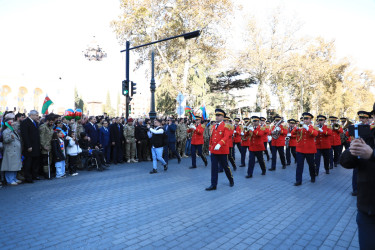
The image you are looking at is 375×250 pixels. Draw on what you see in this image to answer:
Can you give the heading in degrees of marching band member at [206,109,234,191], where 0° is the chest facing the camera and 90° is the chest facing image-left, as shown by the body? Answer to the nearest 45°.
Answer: approximately 45°

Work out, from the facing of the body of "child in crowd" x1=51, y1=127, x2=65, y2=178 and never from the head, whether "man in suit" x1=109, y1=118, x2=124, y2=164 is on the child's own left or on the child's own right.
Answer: on the child's own left

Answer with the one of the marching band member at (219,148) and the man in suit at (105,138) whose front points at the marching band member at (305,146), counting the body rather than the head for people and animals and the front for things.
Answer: the man in suit

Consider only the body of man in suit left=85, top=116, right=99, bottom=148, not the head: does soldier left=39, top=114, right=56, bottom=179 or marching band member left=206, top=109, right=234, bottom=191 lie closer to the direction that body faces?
the marching band member

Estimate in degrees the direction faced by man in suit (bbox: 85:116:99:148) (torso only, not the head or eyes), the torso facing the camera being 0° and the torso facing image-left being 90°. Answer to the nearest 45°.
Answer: approximately 315°

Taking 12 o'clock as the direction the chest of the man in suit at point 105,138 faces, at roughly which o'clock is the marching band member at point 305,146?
The marching band member is roughly at 12 o'clock from the man in suit.

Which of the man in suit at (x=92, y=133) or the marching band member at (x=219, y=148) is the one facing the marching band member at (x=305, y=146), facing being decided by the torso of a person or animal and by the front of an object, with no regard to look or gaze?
the man in suit
